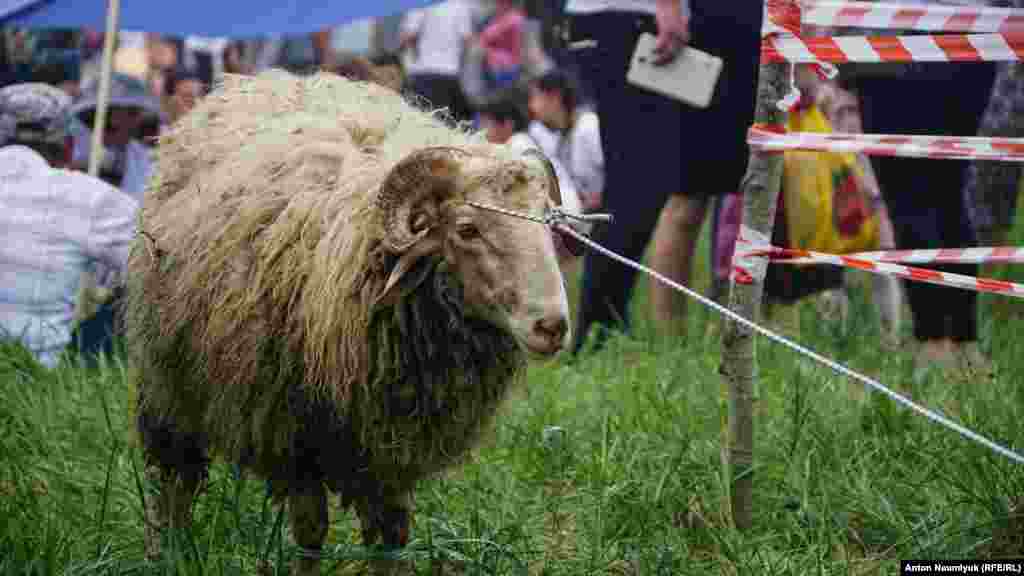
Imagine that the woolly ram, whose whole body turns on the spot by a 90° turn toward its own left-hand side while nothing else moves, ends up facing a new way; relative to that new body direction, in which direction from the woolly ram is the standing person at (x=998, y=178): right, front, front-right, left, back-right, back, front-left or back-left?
front

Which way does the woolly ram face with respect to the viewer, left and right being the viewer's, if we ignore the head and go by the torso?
facing the viewer and to the right of the viewer

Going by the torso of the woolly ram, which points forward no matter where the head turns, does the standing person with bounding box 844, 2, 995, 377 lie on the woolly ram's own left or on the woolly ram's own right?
on the woolly ram's own left

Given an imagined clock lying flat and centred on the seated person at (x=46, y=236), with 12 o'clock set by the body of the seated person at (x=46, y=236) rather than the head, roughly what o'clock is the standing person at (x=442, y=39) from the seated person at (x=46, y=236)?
the standing person at (x=442, y=39) is roughly at 1 o'clock from the seated person at (x=46, y=236).

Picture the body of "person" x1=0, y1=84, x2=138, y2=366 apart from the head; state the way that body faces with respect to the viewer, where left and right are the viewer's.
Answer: facing away from the viewer

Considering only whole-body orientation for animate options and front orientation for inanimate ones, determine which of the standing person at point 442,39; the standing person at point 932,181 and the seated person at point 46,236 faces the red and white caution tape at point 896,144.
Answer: the standing person at point 932,181

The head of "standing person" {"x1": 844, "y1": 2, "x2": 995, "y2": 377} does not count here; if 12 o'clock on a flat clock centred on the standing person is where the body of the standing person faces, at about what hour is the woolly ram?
The woolly ram is roughly at 1 o'clock from the standing person.

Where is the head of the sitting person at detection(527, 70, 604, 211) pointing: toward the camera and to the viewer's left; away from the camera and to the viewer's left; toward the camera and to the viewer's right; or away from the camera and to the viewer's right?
toward the camera and to the viewer's left

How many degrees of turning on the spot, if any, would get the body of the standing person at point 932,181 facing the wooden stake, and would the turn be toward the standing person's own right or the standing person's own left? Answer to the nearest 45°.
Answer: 0° — they already face it
